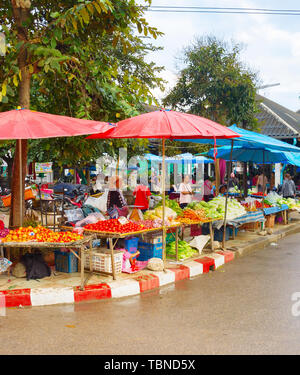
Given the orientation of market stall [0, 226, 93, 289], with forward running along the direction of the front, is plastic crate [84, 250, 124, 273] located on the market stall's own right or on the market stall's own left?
on the market stall's own left

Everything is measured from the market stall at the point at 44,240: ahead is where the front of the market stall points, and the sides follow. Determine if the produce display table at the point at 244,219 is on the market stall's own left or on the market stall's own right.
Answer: on the market stall's own left

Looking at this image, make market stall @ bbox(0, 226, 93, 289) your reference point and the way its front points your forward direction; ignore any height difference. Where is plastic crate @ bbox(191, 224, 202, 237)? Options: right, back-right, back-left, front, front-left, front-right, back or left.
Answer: back-left

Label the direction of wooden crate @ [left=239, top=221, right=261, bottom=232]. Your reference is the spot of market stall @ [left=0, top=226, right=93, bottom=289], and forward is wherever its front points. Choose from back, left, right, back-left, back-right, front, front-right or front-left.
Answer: back-left

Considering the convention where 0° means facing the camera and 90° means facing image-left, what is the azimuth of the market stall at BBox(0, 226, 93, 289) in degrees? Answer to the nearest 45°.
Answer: approximately 0°

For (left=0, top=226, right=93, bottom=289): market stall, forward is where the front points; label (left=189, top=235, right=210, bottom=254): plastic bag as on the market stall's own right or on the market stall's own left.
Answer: on the market stall's own left

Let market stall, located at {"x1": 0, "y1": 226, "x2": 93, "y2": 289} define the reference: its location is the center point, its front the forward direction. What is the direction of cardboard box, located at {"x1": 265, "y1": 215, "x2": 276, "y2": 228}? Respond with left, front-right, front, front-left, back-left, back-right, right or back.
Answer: back-left

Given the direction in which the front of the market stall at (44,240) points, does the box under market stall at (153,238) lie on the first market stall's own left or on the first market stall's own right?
on the first market stall's own left

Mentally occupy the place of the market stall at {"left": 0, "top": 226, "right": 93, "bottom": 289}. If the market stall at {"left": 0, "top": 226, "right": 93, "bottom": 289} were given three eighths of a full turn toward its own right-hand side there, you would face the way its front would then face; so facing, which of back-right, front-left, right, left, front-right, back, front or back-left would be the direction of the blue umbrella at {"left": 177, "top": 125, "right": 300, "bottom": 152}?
right

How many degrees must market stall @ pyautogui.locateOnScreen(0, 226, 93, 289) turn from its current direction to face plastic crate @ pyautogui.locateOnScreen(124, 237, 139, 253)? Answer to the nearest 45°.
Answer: approximately 135° to its left
